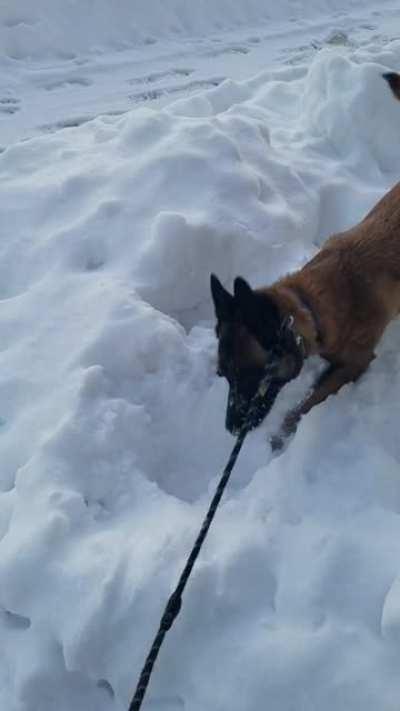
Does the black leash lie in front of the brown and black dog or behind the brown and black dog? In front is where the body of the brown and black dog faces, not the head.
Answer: in front

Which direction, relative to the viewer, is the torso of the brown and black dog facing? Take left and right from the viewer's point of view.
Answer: facing the viewer and to the left of the viewer
